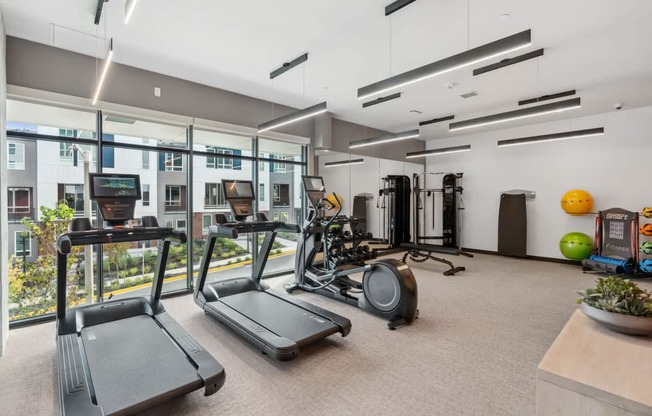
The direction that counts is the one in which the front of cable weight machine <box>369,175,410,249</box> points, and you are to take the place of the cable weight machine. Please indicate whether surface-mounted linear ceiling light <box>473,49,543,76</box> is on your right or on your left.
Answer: on your left

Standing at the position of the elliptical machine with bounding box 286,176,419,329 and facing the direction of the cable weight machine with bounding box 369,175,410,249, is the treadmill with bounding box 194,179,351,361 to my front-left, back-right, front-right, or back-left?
back-left

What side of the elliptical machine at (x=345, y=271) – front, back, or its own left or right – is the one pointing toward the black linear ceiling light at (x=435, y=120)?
right

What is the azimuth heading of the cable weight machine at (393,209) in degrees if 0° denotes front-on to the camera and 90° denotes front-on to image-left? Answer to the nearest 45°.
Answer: approximately 45°

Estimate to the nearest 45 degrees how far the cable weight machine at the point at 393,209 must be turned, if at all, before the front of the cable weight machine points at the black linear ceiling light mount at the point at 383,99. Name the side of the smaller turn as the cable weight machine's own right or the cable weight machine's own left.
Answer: approximately 45° to the cable weight machine's own left

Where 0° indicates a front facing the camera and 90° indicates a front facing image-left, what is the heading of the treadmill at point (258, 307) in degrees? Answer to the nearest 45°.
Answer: approximately 135°

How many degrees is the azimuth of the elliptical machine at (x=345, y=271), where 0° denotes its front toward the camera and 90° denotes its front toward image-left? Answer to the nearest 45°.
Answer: approximately 135°
